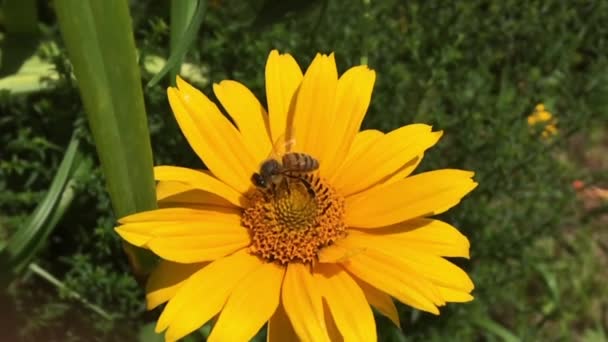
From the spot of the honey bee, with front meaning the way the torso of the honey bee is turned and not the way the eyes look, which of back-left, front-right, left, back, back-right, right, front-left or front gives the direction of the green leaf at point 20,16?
front-right

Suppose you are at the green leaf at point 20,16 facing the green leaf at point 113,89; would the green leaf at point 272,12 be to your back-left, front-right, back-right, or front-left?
front-left

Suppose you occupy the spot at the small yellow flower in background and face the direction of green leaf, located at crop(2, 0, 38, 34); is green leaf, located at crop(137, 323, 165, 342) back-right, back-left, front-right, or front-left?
front-left

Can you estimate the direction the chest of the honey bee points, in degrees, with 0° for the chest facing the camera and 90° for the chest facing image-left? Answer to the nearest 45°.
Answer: approximately 90°

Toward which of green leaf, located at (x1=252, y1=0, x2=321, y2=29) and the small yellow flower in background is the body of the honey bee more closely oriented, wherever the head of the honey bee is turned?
the green leaf

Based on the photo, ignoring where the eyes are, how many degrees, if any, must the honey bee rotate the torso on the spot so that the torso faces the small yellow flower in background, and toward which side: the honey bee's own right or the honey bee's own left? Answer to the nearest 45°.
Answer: approximately 135° to the honey bee's own right

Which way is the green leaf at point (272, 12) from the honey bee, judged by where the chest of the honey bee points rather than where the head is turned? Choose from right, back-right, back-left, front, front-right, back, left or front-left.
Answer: right
